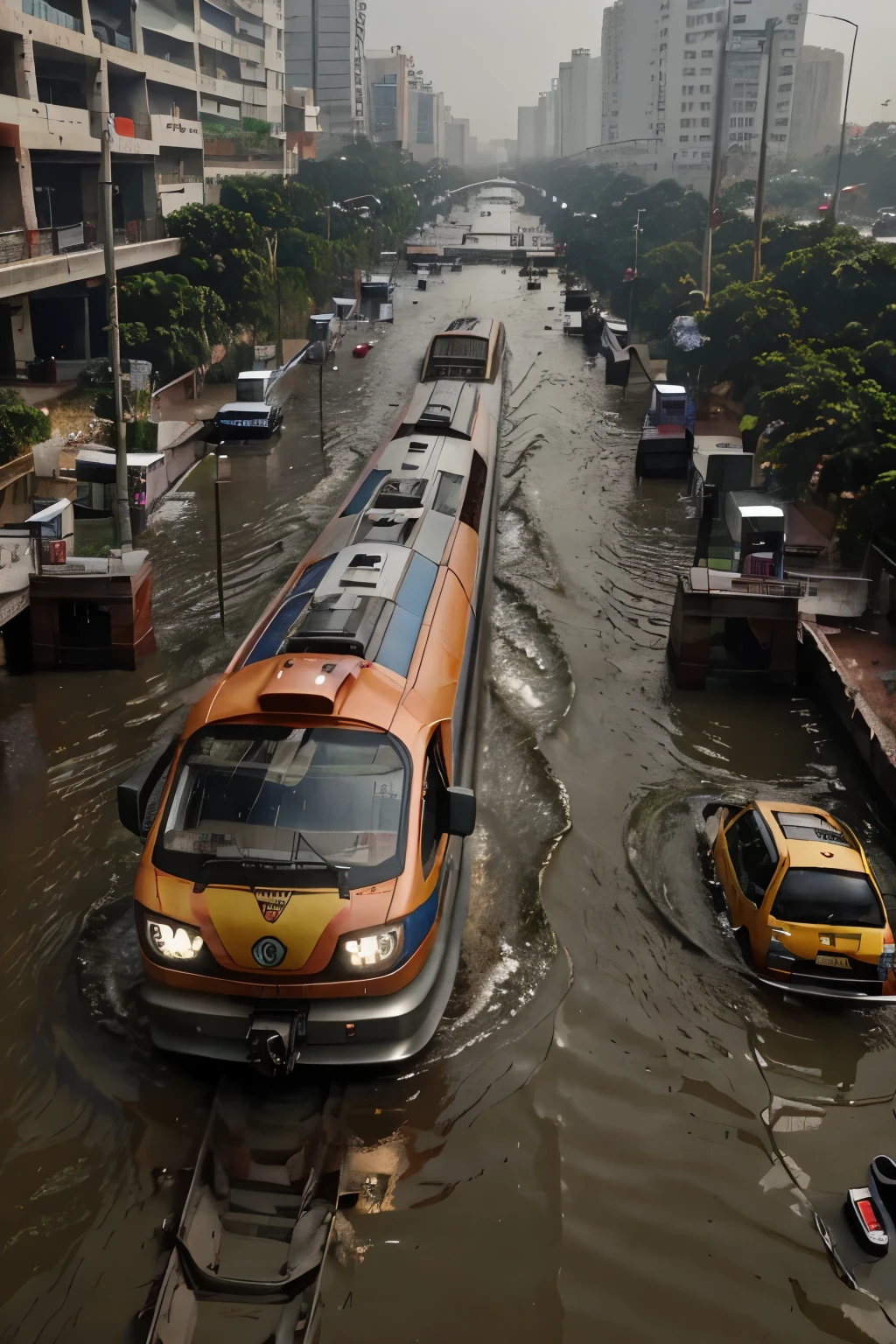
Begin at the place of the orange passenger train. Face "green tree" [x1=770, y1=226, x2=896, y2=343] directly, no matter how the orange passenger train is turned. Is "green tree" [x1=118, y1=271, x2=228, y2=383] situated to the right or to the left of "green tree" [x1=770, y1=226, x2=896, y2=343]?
left

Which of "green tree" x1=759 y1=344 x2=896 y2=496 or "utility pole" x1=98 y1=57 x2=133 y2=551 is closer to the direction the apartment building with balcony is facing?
the green tree

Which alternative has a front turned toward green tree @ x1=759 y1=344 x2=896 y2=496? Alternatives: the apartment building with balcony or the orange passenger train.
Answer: the apartment building with balcony

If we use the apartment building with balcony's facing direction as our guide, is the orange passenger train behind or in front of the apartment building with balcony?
in front

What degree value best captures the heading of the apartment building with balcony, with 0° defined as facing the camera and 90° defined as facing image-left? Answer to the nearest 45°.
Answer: approximately 315°

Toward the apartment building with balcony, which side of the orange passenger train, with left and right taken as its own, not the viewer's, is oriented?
back

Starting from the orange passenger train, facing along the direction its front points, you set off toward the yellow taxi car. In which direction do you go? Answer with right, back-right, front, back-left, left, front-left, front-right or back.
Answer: left

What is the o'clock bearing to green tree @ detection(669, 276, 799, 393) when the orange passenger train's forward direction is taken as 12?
The green tree is roughly at 7 o'clock from the orange passenger train.

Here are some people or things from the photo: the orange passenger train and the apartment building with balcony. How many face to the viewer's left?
0

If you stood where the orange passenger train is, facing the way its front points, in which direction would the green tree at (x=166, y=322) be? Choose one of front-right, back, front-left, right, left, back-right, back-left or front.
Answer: back

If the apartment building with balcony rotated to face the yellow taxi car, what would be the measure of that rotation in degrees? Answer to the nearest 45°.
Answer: approximately 45° to its right
